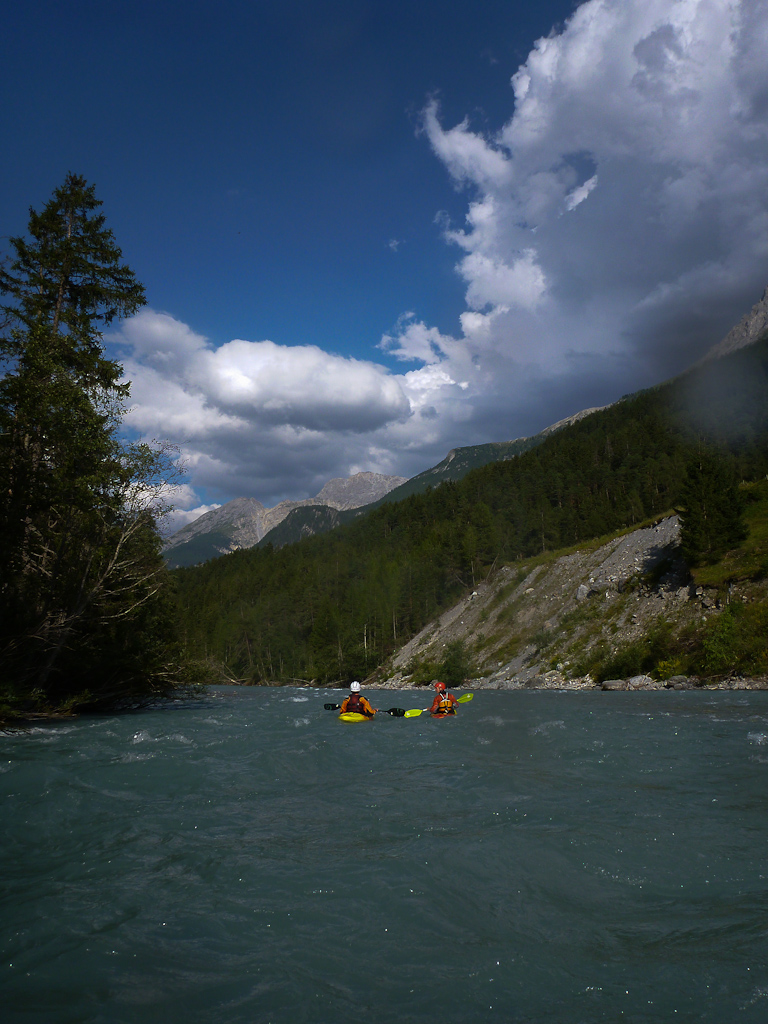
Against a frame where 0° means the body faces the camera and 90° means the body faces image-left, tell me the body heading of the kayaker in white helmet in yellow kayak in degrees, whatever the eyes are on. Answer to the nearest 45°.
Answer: approximately 180°

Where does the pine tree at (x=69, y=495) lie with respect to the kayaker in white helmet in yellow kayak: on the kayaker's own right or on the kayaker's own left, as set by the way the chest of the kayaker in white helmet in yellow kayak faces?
on the kayaker's own left

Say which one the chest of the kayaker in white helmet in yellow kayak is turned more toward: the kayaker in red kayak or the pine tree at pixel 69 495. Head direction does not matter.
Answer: the kayaker in red kayak
